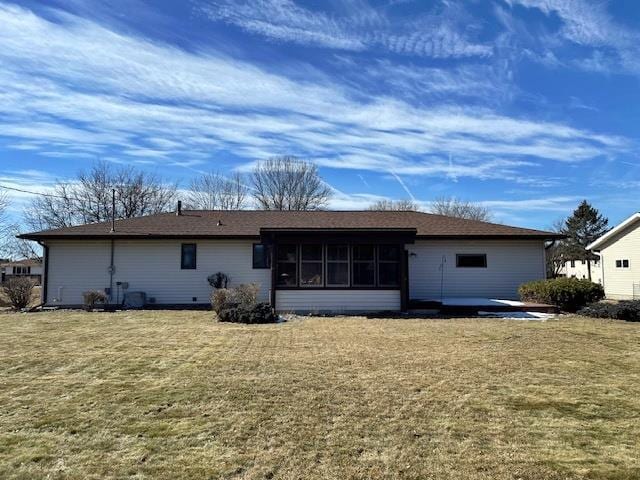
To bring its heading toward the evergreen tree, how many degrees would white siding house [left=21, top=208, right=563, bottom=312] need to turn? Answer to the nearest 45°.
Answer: approximately 45° to its right

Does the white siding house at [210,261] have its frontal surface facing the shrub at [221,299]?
no

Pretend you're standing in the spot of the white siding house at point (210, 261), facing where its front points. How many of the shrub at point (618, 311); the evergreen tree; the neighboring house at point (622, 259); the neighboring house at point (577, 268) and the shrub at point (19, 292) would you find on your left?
1

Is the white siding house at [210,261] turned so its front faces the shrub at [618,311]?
no

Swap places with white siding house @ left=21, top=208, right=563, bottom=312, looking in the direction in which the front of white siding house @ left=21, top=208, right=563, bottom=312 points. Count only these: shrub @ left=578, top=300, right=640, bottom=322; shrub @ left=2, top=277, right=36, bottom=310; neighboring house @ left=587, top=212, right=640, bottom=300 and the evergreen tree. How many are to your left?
1

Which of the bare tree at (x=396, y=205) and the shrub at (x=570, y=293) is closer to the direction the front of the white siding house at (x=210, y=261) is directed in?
the bare tree

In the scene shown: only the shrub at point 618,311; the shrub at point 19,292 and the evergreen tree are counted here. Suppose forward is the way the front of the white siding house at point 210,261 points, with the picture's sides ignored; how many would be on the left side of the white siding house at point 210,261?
1

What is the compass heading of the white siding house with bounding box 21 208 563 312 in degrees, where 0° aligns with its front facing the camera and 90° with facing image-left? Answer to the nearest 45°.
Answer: approximately 180°

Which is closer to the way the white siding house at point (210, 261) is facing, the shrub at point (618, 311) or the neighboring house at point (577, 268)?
the neighboring house

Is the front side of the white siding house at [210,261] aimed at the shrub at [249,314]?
no

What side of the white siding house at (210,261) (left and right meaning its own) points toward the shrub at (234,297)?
back

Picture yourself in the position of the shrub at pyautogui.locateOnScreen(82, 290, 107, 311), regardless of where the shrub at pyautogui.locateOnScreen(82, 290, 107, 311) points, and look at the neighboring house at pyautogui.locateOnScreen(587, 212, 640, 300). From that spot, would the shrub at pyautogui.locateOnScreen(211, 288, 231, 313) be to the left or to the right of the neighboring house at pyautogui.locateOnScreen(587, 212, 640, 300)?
right

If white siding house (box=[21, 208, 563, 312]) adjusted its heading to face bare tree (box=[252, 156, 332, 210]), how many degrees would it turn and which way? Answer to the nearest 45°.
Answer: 0° — it already faces it

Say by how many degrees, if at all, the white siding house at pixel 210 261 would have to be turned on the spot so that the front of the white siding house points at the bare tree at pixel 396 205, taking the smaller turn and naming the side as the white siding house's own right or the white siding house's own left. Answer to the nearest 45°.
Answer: approximately 45° to the white siding house's own right
